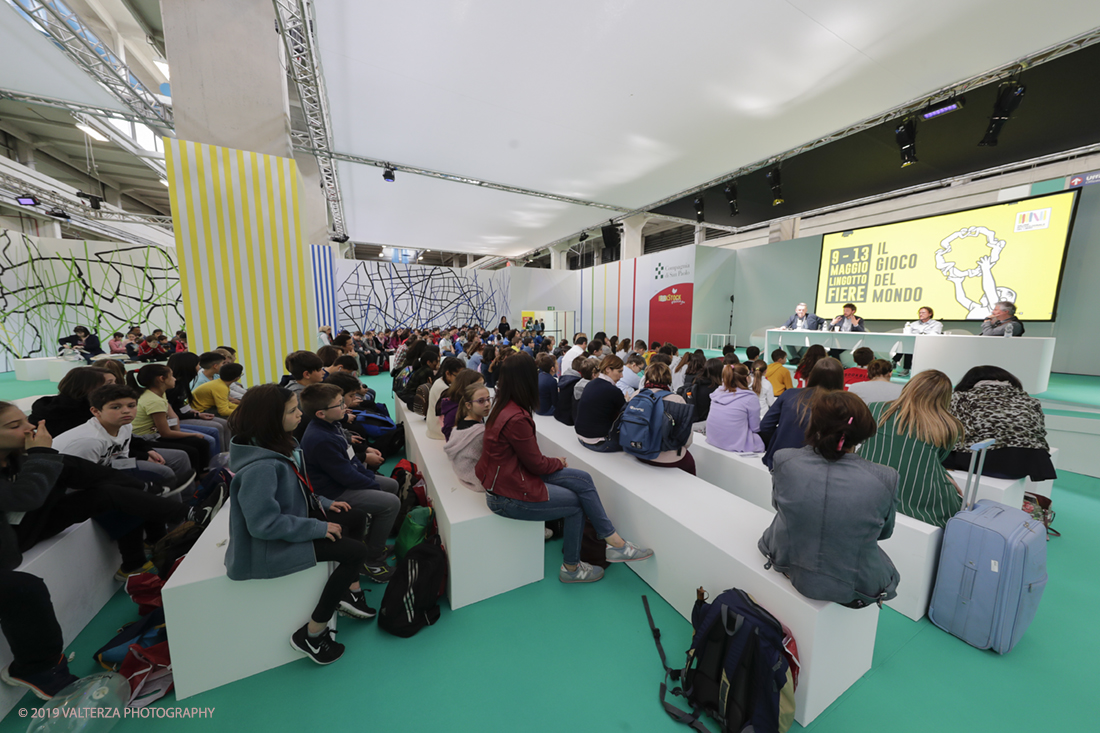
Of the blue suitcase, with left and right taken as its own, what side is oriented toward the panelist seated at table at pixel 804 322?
back

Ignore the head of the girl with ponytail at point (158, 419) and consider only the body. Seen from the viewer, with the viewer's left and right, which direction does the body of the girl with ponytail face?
facing to the right of the viewer

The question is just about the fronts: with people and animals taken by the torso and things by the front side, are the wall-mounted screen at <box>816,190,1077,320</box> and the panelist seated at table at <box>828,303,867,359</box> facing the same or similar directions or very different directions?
same or similar directions

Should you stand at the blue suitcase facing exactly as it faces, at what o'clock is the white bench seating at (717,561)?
The white bench seating is roughly at 3 o'clock from the blue suitcase.

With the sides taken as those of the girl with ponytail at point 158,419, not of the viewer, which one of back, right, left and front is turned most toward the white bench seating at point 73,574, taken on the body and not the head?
right

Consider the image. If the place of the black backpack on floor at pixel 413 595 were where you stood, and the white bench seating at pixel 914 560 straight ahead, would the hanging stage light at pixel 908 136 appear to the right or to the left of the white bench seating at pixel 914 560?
left

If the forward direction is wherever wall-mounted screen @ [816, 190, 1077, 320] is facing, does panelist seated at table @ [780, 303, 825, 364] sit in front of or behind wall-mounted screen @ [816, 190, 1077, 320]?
in front

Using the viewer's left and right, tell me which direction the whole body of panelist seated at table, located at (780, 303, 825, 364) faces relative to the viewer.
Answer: facing the viewer and to the left of the viewer

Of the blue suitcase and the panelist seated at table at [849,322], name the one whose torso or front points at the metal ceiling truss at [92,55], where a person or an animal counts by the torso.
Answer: the panelist seated at table

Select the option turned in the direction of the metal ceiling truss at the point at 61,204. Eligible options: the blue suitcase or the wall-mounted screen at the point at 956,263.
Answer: the wall-mounted screen

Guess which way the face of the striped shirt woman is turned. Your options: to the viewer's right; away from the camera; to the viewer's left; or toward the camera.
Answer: away from the camera

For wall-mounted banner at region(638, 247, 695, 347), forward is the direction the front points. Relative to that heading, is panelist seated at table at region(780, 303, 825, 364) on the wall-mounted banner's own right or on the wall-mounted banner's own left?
on the wall-mounted banner's own left

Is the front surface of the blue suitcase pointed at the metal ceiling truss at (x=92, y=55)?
no

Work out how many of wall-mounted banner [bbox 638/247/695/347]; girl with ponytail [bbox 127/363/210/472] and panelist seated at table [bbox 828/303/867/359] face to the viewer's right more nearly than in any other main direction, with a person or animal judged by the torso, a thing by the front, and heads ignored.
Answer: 1

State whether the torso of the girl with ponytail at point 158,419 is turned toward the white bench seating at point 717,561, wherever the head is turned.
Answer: no

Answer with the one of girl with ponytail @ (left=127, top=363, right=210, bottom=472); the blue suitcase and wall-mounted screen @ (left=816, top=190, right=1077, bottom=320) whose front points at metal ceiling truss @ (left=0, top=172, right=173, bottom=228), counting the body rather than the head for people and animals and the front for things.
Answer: the wall-mounted screen

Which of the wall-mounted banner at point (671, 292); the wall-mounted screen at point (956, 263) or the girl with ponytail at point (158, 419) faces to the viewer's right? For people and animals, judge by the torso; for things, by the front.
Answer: the girl with ponytail
